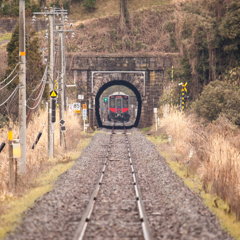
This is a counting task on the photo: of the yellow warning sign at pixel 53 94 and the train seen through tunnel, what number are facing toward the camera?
2

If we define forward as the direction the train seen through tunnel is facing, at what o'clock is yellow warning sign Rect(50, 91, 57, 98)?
The yellow warning sign is roughly at 12 o'clock from the train seen through tunnel.

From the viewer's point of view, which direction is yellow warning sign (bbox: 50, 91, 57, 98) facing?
toward the camera

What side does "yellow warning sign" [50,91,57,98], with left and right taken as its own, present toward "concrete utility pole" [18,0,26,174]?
front
